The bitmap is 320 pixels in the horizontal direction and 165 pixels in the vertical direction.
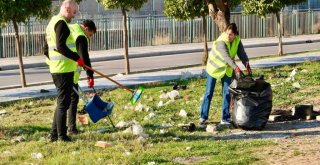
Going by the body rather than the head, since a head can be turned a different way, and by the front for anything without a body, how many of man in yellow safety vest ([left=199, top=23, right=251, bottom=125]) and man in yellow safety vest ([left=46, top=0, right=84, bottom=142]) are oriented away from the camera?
0

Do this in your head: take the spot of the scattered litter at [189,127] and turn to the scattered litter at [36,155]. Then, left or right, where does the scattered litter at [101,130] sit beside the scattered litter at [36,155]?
right

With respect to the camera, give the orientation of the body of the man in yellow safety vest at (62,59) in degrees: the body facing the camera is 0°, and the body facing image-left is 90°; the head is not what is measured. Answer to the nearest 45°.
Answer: approximately 270°

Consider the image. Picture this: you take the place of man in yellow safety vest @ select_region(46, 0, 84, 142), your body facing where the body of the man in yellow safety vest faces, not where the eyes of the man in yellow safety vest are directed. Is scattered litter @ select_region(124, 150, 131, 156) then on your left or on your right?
on your right

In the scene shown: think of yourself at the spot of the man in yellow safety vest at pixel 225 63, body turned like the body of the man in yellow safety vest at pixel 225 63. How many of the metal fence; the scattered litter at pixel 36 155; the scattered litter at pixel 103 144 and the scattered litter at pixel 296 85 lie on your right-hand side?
2

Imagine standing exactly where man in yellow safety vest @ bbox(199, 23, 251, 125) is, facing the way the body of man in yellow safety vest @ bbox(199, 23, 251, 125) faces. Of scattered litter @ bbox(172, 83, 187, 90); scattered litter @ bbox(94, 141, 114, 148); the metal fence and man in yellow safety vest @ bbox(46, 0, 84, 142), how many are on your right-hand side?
2
